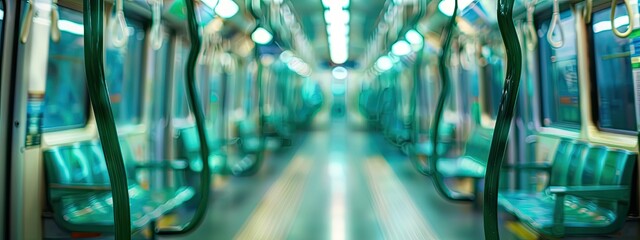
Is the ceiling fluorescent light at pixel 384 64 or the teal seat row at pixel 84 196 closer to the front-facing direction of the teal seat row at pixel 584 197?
the teal seat row

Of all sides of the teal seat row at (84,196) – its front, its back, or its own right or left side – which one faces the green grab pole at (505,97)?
front

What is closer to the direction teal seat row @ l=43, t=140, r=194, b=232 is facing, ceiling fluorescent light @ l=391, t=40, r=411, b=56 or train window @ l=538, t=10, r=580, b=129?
the train window

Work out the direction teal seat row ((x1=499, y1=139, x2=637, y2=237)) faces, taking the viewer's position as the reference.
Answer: facing the viewer and to the left of the viewer

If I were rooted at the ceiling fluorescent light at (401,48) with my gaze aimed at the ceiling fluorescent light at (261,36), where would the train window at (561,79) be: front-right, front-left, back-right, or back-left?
front-left

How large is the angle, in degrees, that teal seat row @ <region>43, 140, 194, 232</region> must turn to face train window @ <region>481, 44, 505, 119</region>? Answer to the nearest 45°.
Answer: approximately 45° to its left

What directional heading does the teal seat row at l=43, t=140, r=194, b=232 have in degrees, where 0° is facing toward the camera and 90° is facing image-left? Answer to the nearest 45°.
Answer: approximately 315°

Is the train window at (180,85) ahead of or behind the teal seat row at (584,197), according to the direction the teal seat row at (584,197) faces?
ahead

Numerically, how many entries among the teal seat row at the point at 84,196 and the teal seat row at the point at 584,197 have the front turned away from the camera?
0

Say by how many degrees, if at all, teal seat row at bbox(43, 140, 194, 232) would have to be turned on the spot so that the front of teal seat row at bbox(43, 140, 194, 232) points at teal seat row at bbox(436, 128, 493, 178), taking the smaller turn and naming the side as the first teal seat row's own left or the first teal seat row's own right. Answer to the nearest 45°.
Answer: approximately 45° to the first teal seat row's own left

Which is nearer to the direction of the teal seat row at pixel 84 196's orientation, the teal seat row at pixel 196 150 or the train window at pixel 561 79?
the train window
